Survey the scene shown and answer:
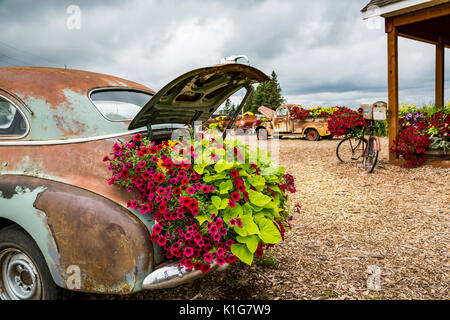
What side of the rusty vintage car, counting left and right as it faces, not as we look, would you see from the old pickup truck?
right

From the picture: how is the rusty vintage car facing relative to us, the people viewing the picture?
facing away from the viewer and to the left of the viewer
